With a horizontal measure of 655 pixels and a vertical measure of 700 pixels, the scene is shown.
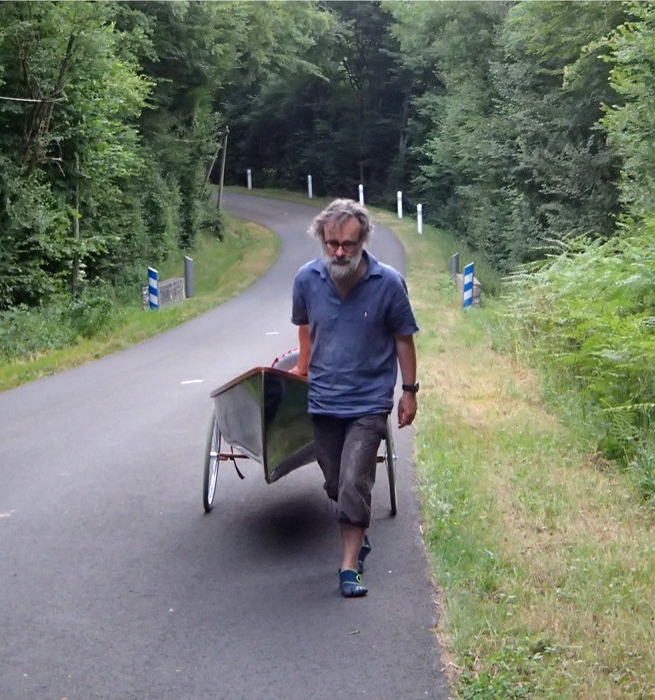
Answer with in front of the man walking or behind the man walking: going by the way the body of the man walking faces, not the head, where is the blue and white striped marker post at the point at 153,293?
behind

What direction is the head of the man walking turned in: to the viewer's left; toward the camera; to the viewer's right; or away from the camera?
toward the camera

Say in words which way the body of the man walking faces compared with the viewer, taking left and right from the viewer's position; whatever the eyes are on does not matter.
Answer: facing the viewer
